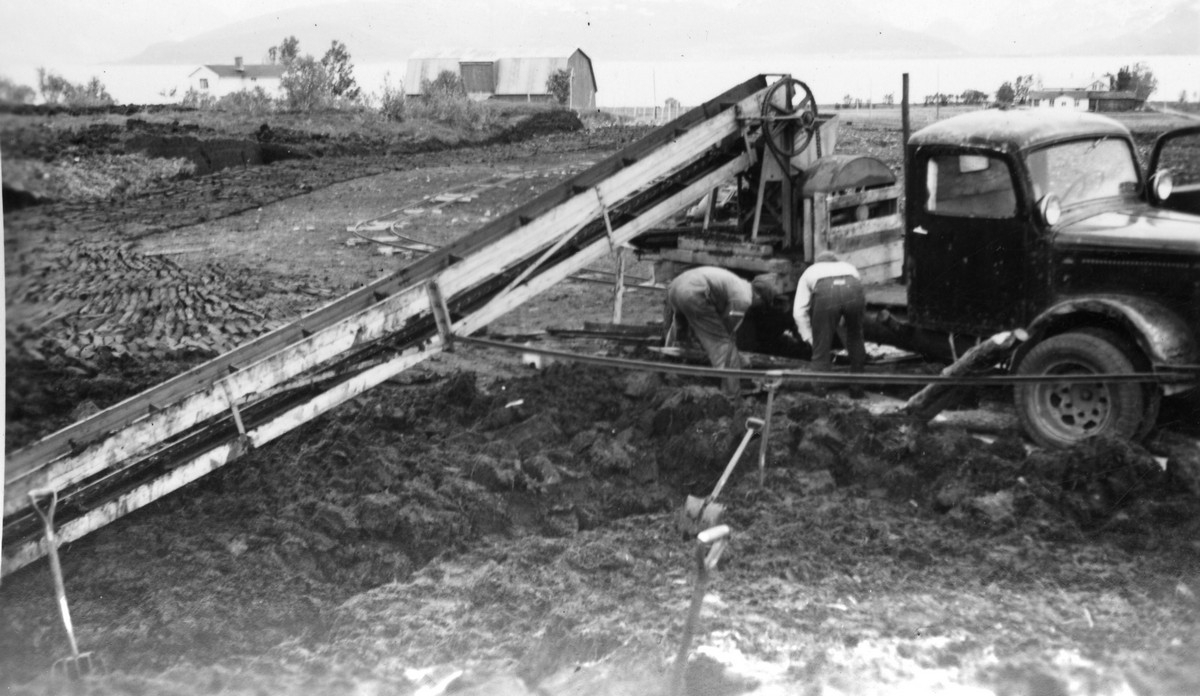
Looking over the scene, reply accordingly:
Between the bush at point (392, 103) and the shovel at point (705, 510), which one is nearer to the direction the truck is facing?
the shovel

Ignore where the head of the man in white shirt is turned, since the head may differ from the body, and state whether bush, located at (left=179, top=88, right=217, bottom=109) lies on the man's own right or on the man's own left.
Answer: on the man's own left

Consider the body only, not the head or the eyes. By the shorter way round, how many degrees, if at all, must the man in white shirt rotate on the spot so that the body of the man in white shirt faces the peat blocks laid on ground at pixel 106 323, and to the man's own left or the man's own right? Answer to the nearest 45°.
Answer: approximately 90° to the man's own left

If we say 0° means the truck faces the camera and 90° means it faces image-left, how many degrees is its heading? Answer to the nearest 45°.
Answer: approximately 315°

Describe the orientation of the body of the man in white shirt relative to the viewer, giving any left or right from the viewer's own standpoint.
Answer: facing away from the viewer
